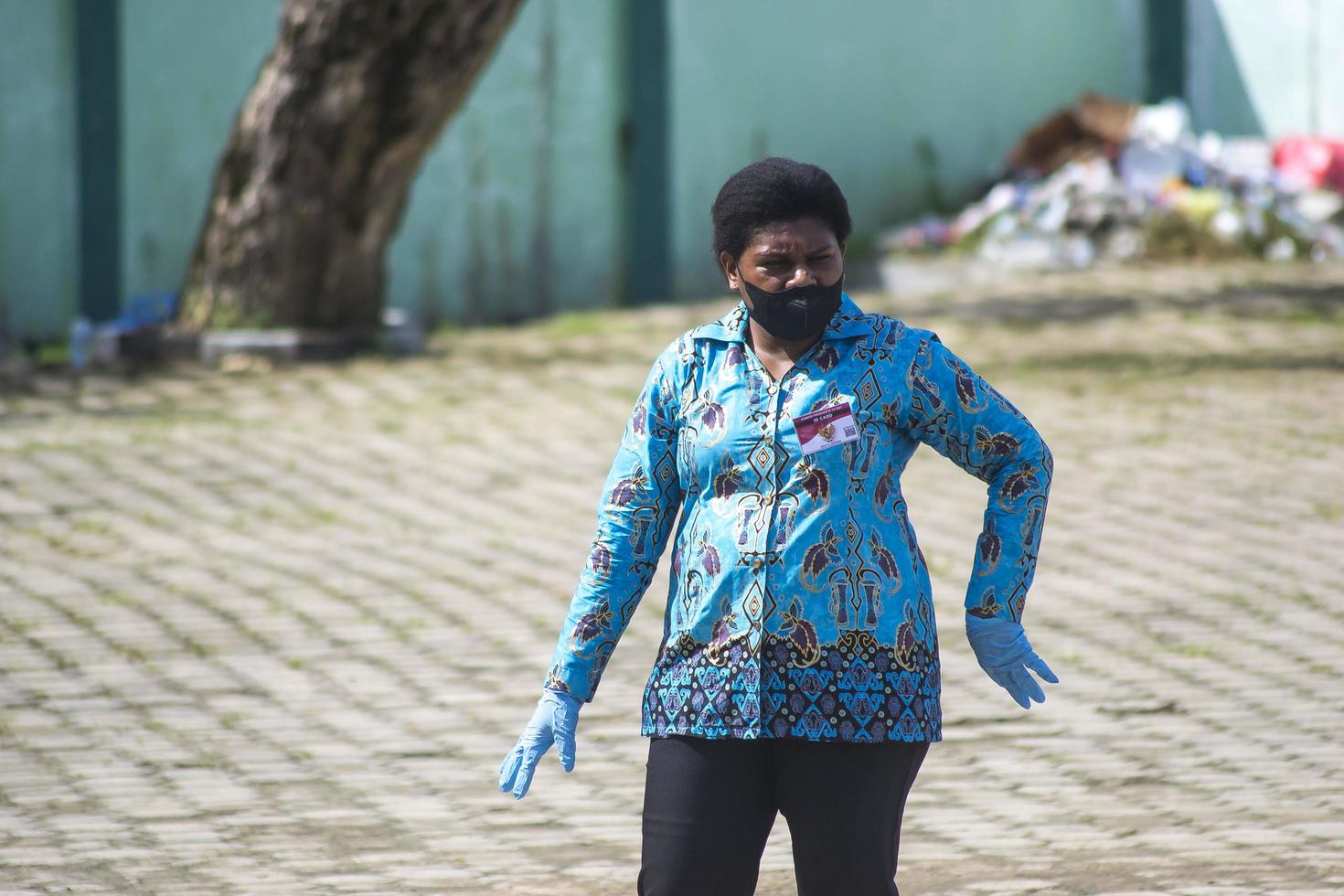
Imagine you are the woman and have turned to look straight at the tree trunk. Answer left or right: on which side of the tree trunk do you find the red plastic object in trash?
right

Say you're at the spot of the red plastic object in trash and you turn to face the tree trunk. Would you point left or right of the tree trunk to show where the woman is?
left

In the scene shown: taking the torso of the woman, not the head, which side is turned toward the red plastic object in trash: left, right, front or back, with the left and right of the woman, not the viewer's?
back

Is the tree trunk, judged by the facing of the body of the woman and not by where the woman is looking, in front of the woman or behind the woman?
behind

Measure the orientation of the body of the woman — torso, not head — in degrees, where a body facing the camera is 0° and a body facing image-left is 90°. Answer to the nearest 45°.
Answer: approximately 0°
